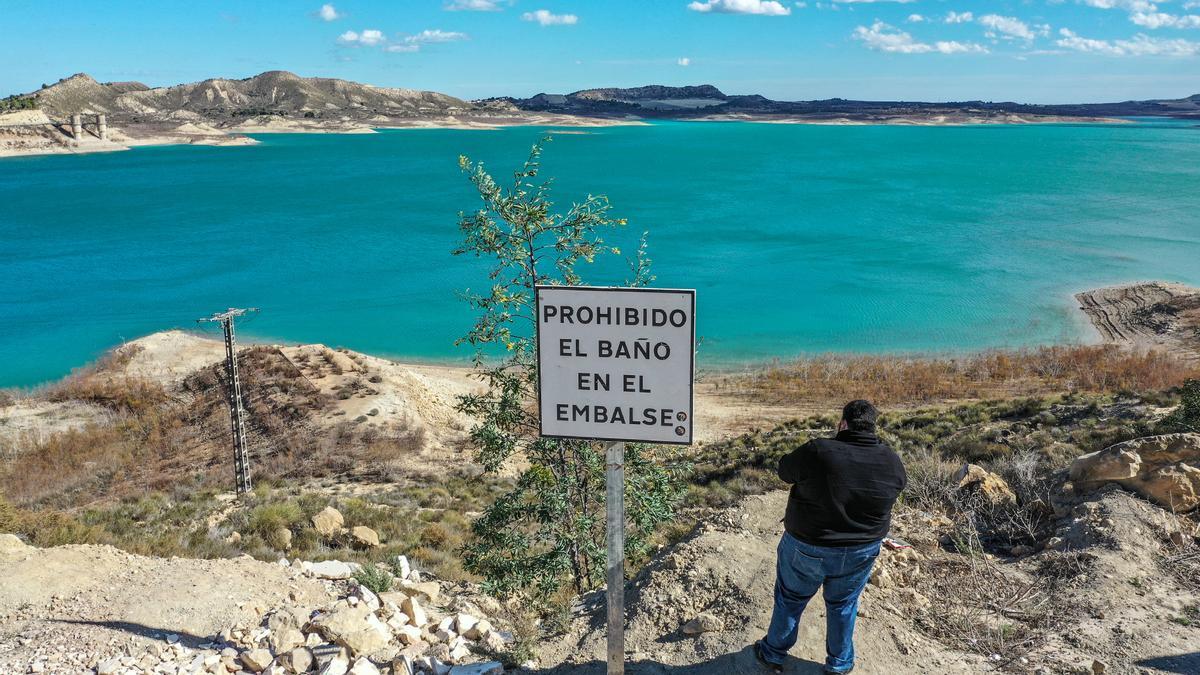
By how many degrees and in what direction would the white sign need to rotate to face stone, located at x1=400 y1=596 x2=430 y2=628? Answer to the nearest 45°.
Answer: approximately 135° to its right

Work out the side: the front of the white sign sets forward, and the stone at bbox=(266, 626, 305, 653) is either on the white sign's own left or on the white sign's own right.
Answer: on the white sign's own right

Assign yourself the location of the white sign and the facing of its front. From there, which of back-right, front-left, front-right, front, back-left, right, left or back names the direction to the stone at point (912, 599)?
back-left

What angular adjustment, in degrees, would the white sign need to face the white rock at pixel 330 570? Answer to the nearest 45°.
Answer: approximately 135° to its right

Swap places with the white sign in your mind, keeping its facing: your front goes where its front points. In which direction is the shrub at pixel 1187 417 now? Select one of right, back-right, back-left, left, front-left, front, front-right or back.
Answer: back-left

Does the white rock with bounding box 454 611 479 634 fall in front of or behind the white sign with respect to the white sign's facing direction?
behind

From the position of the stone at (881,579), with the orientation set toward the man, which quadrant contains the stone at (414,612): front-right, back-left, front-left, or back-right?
front-right

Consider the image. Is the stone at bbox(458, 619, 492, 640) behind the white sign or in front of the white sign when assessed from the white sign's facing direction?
behind

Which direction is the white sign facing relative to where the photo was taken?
toward the camera

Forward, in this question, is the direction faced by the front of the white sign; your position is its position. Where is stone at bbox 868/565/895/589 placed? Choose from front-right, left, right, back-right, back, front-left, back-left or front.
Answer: back-left
